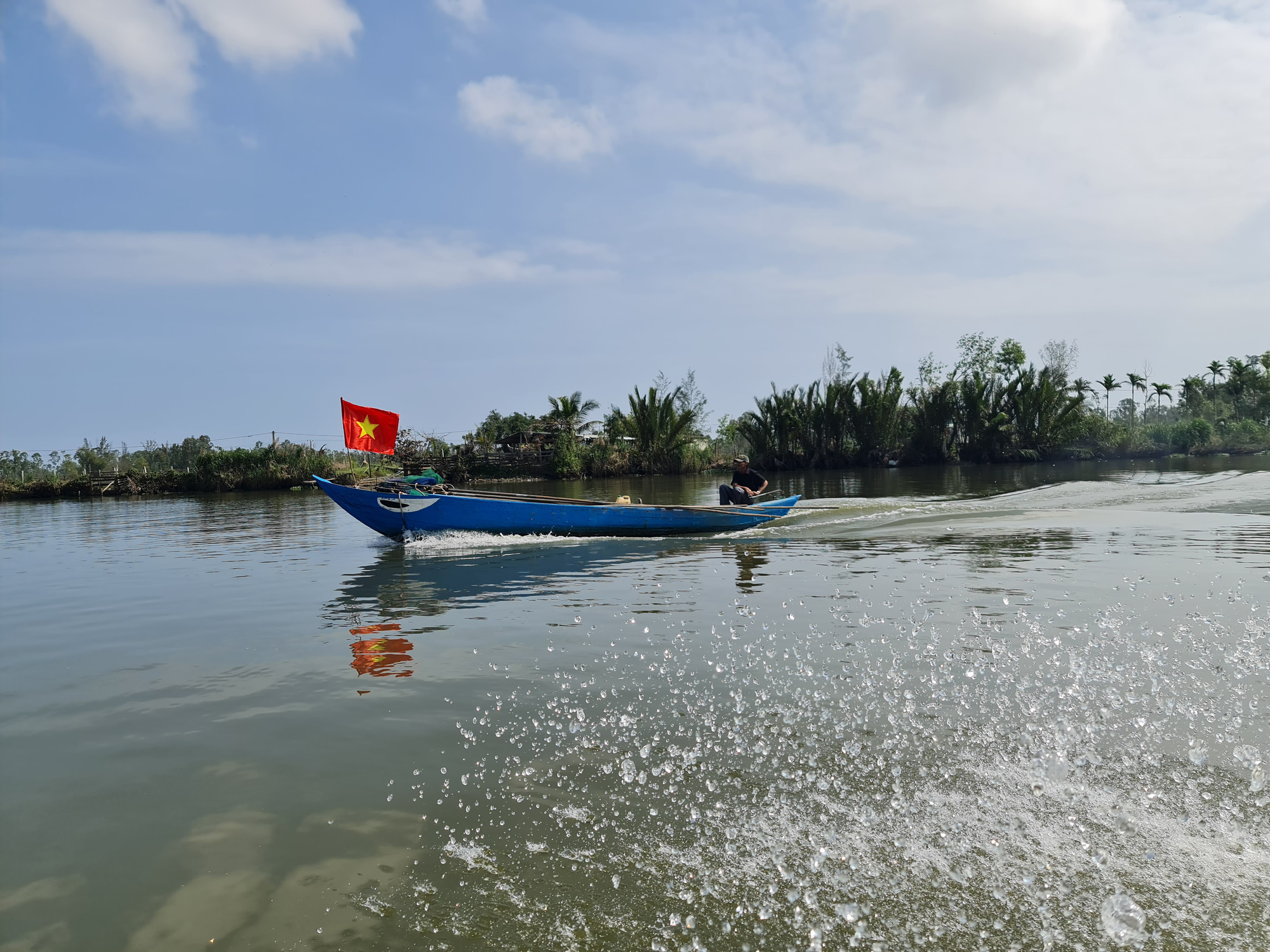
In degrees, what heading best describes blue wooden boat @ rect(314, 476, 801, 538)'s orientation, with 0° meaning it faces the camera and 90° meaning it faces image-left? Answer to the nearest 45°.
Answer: approximately 90°

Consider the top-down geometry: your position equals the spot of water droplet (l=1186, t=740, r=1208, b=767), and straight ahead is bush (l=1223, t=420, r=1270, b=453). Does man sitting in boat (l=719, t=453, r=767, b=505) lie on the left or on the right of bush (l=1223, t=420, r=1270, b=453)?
left

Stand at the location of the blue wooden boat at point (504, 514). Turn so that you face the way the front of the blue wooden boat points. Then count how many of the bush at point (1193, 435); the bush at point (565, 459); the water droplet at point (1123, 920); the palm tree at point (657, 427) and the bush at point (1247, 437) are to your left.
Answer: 1

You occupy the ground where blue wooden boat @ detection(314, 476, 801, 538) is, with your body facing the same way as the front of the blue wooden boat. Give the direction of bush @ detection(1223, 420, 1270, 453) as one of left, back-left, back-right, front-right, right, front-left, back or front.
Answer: back-right

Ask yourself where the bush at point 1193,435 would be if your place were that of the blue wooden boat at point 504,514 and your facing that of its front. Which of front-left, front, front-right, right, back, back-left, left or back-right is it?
back-right

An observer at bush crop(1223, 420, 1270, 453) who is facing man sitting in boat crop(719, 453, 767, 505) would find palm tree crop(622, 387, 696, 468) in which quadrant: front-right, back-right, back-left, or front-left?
front-right

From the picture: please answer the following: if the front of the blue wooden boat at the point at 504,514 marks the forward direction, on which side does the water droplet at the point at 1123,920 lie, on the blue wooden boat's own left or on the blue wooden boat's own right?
on the blue wooden boat's own left

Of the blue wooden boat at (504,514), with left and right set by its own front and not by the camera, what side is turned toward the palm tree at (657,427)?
right

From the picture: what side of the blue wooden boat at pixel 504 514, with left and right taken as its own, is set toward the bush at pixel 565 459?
right

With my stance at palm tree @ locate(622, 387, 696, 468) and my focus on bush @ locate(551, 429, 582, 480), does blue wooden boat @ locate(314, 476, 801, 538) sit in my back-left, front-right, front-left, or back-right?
front-left
